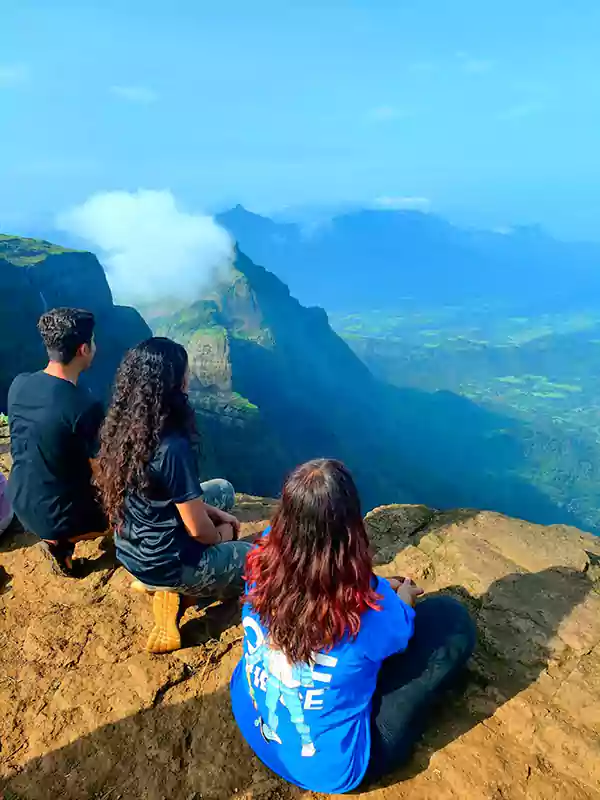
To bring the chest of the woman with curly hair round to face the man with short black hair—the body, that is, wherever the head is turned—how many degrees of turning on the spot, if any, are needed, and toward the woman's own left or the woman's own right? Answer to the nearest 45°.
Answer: approximately 90° to the woman's own left

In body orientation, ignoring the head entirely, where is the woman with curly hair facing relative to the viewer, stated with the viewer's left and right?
facing away from the viewer and to the right of the viewer

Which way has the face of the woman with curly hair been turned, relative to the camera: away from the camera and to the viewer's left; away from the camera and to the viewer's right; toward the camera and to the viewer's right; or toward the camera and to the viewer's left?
away from the camera and to the viewer's right

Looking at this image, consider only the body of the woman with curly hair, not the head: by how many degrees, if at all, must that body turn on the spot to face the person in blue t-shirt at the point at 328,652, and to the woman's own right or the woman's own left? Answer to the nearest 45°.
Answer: approximately 90° to the woman's own right

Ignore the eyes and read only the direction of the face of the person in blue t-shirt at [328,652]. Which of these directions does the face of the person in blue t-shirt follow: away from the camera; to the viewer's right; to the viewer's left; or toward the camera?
away from the camera

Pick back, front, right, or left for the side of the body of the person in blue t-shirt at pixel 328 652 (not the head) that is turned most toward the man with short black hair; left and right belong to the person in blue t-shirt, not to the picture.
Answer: left

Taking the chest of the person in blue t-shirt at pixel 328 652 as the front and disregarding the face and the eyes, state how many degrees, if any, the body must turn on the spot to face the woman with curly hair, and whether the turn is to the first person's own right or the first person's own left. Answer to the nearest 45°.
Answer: approximately 90° to the first person's own left

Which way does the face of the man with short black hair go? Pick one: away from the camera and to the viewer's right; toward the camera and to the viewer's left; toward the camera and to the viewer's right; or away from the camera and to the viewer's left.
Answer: away from the camera and to the viewer's right

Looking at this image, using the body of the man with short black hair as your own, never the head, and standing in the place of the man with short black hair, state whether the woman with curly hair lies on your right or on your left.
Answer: on your right

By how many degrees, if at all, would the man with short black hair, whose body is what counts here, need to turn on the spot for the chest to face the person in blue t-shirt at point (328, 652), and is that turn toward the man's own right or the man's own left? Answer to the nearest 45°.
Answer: approximately 135° to the man's own right

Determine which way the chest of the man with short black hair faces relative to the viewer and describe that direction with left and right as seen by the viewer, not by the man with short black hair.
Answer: facing away from the viewer and to the right of the viewer
